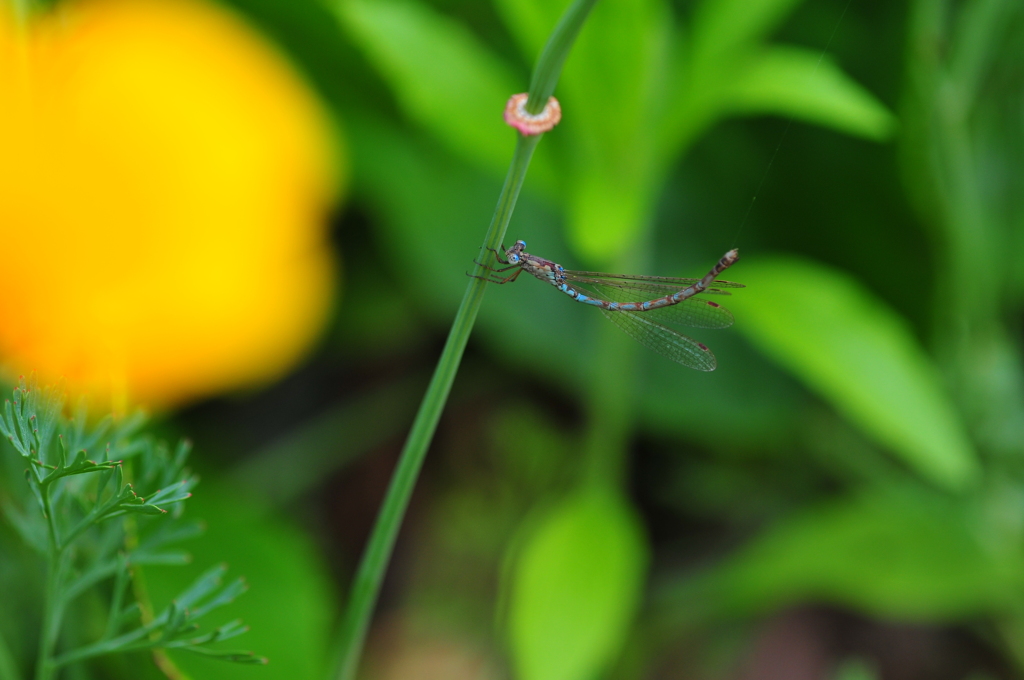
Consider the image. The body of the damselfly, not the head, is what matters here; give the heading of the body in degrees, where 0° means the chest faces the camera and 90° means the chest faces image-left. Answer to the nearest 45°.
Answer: approximately 90°
